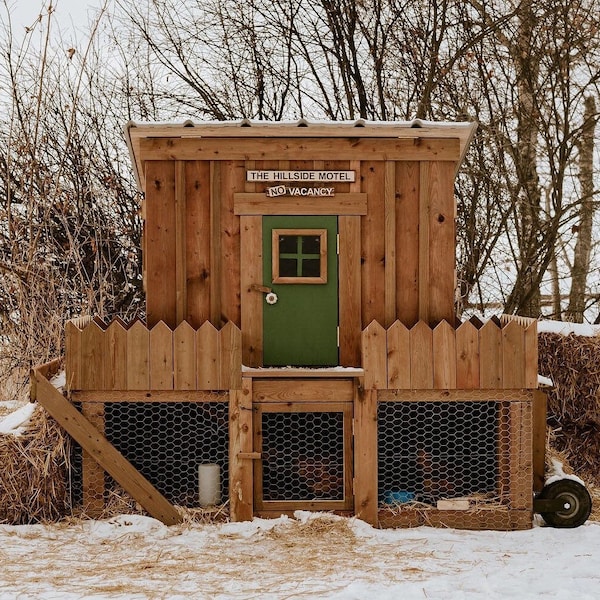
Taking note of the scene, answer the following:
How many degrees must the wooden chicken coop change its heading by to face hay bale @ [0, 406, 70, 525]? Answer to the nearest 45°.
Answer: approximately 90° to its right

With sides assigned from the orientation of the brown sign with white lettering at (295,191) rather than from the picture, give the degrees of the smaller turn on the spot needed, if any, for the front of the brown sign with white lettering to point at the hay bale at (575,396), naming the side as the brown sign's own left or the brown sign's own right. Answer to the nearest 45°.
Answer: approximately 135° to the brown sign's own left

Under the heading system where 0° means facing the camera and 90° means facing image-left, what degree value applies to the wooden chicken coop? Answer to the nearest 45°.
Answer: approximately 0°

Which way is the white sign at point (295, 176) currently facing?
toward the camera

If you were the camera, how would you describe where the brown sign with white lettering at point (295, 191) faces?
facing the viewer

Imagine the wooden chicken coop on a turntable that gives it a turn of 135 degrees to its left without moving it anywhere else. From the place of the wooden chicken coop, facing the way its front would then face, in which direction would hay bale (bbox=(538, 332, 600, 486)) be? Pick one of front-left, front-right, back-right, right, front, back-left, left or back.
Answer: front

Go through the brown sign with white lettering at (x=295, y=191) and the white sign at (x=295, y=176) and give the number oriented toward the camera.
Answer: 2
